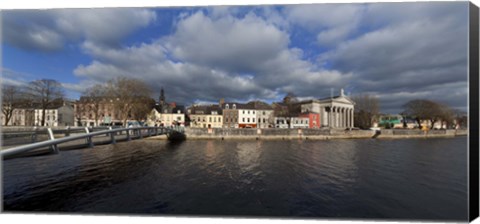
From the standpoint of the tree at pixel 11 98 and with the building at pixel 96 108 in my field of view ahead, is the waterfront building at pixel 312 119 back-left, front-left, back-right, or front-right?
front-right

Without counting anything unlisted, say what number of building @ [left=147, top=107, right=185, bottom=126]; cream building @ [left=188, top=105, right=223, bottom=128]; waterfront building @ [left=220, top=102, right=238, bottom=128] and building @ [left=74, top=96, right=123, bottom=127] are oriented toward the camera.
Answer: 4

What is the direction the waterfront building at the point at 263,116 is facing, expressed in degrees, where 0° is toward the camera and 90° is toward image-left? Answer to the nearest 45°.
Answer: approximately 0°

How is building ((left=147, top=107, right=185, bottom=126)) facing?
toward the camera

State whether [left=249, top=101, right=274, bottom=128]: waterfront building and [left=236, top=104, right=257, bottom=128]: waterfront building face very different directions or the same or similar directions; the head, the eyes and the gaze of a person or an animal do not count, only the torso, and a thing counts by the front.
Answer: same or similar directions

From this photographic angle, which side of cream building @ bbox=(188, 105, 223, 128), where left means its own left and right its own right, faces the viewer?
front

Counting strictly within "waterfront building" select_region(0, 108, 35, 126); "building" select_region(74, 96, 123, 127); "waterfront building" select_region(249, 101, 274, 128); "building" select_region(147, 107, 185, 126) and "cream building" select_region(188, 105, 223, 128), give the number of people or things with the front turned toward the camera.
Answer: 5

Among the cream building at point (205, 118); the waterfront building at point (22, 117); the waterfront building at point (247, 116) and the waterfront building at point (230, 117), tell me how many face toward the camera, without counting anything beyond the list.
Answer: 4

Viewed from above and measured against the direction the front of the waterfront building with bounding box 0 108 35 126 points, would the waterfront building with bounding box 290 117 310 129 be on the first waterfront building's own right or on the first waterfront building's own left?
on the first waterfront building's own left

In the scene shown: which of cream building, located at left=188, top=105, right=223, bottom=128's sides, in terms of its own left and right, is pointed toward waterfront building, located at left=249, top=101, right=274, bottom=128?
left

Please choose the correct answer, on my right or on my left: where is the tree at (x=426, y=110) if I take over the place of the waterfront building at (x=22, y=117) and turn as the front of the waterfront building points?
on my left

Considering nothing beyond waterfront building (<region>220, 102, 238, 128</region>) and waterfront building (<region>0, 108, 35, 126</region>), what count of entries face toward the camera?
2

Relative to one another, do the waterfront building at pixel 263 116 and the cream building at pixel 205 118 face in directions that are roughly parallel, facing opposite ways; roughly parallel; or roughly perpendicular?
roughly parallel
